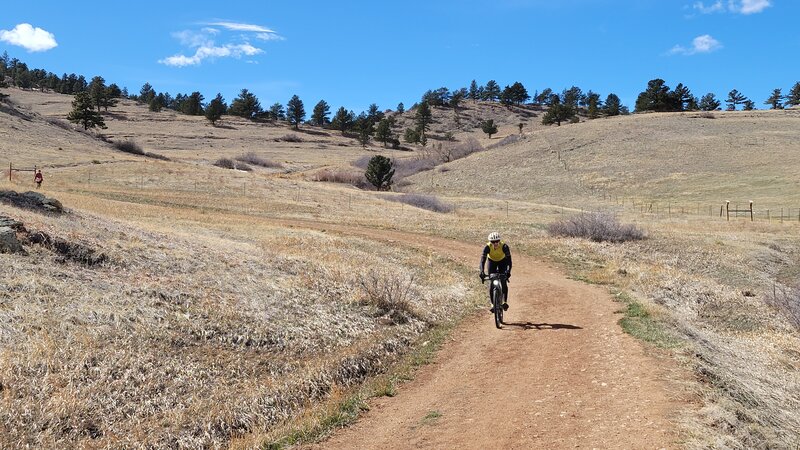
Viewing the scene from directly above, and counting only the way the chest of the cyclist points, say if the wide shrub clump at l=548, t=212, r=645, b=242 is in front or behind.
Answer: behind

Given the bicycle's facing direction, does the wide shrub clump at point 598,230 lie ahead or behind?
behind

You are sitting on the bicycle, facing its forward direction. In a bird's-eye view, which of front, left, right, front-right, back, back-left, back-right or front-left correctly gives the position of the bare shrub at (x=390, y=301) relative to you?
right

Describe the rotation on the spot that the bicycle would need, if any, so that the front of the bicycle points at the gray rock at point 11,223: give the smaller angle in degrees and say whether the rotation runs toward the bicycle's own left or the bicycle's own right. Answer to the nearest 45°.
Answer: approximately 90° to the bicycle's own right

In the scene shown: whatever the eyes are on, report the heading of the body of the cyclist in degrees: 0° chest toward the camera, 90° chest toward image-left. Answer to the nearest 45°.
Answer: approximately 0°

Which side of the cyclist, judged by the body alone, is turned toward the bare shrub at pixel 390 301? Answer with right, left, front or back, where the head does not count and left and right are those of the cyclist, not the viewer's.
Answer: right

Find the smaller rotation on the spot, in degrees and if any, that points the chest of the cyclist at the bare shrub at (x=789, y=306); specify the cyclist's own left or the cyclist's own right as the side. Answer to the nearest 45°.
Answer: approximately 135° to the cyclist's own left
